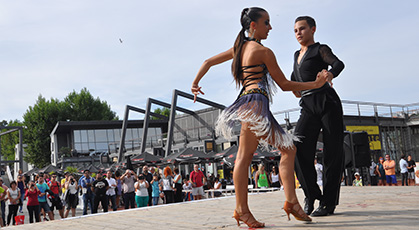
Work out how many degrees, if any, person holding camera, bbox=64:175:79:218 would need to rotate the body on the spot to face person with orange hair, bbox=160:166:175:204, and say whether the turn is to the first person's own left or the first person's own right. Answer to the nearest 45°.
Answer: approximately 90° to the first person's own left

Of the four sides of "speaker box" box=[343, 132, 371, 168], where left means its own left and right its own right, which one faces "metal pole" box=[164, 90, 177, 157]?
right

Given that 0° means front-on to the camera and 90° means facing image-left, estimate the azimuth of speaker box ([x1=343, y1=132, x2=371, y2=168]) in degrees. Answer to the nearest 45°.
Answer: approximately 45°

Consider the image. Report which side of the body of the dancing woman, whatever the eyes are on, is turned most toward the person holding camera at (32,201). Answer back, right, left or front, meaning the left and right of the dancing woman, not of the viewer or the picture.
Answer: left

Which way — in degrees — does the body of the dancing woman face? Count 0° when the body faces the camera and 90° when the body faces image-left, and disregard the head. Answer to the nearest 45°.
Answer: approximately 225°

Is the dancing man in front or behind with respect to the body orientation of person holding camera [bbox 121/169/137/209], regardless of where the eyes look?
in front

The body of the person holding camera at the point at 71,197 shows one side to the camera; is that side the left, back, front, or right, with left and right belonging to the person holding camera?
front

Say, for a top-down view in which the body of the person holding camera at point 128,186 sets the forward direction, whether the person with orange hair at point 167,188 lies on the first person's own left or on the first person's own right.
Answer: on the first person's own left

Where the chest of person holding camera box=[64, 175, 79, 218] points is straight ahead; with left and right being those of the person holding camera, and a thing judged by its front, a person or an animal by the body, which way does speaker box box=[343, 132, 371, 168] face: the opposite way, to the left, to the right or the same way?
to the right

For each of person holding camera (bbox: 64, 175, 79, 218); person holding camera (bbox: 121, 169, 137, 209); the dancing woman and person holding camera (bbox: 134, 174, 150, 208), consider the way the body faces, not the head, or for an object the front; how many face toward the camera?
3

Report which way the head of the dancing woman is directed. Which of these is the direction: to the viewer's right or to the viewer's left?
to the viewer's right

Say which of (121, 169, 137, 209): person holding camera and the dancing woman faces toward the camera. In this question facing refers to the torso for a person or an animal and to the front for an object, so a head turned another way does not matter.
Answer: the person holding camera

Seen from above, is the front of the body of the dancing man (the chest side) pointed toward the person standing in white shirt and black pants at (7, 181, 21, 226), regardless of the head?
no

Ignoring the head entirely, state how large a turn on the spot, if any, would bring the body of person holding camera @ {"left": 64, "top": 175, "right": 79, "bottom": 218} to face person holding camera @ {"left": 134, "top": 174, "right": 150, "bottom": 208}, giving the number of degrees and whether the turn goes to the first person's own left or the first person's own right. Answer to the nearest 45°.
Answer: approximately 45° to the first person's own left

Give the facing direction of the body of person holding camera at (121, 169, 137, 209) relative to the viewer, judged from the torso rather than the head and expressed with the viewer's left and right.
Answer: facing the viewer

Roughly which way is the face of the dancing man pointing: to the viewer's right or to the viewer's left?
to the viewer's left

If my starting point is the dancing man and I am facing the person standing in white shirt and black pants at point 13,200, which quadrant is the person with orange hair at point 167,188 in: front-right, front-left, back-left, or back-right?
front-right
